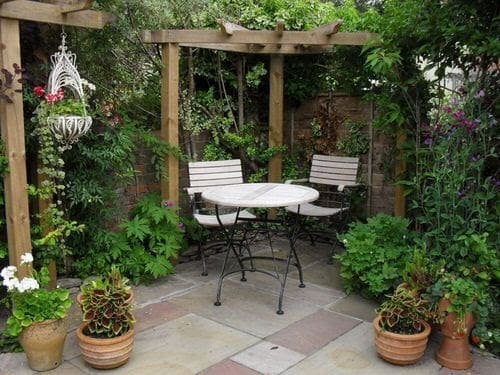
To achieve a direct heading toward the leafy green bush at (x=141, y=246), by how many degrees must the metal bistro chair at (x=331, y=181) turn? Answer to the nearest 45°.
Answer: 0° — it already faces it

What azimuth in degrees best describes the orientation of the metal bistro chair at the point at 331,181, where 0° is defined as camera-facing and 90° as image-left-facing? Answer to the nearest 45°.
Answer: approximately 45°

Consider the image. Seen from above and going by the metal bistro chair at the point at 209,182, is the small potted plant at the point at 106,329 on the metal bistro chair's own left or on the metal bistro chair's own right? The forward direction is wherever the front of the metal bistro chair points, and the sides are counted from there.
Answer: on the metal bistro chair's own right

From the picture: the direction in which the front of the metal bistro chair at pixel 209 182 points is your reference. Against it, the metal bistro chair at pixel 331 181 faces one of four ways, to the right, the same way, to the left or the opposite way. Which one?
to the right

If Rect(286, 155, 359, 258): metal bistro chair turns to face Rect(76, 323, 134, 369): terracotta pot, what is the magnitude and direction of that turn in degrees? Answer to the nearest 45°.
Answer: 0° — it already faces it

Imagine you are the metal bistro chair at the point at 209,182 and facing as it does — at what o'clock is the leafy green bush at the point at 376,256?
The leafy green bush is roughly at 12 o'clock from the metal bistro chair.

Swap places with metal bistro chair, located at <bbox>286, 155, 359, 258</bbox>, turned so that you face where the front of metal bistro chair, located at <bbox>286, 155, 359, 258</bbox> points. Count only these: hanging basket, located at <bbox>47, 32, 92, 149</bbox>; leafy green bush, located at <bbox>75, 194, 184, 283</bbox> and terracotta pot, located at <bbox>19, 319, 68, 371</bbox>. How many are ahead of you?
3

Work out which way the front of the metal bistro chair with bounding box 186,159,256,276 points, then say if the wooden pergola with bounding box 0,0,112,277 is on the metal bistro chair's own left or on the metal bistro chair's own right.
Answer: on the metal bistro chair's own right

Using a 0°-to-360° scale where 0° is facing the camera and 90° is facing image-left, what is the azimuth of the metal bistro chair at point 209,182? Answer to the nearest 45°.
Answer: approximately 315°

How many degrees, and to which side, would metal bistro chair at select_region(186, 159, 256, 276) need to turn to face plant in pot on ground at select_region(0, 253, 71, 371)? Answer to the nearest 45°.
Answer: approximately 90° to its right
